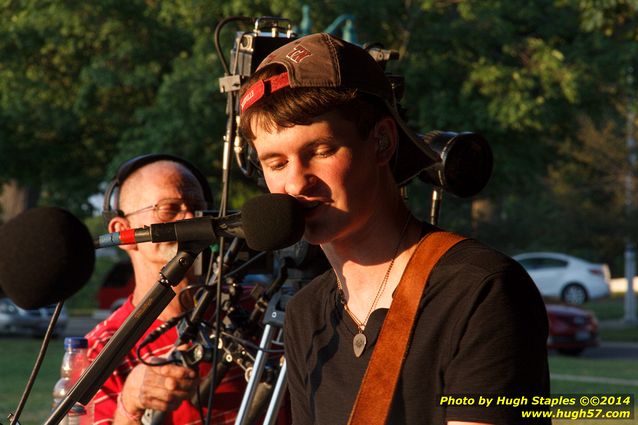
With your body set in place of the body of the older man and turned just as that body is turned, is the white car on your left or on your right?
on your left

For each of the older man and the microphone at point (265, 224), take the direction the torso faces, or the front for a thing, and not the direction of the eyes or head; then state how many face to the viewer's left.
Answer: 0

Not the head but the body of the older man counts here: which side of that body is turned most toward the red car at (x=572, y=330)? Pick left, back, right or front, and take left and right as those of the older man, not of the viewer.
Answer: left

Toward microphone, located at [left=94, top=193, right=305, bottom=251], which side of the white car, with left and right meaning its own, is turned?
left

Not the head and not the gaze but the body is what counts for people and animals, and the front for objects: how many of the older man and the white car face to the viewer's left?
1

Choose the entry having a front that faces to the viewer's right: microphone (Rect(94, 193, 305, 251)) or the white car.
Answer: the microphone

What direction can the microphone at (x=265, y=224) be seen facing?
to the viewer's right

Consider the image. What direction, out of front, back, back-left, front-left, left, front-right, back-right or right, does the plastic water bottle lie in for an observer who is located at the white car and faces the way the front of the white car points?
left

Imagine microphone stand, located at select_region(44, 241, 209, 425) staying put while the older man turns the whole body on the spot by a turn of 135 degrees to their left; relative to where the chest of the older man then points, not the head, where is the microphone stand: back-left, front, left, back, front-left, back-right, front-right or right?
back

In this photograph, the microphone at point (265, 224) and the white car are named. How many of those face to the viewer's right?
1

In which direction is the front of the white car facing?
to the viewer's left
